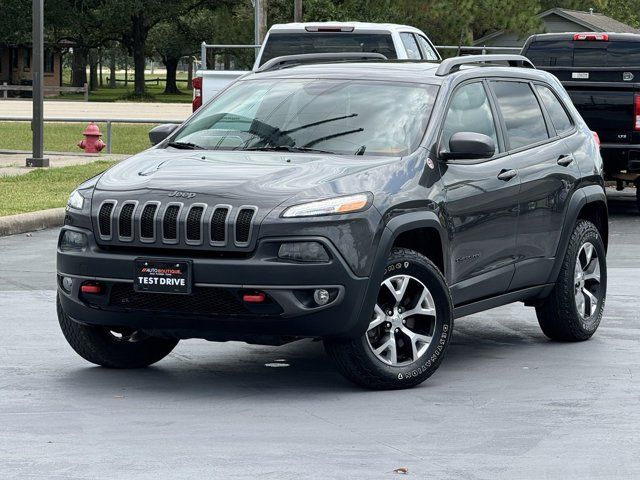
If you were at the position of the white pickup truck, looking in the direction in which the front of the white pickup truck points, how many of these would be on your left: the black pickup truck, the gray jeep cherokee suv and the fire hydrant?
1

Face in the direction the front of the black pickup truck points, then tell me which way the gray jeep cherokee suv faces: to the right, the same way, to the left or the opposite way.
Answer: the opposite way

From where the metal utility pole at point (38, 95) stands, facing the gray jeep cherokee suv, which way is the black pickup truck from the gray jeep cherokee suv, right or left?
left

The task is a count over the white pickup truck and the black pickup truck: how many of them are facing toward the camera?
0

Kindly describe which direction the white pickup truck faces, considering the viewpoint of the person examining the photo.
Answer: facing away from the viewer and to the right of the viewer

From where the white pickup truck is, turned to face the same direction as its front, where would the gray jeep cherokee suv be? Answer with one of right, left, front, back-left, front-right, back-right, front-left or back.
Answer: back-right

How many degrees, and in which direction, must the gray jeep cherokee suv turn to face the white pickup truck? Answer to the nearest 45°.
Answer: approximately 135° to its right

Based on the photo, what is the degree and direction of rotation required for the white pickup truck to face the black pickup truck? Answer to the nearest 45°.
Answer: approximately 90° to its right

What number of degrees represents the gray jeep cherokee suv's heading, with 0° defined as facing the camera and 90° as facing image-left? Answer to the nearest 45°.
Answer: approximately 45°

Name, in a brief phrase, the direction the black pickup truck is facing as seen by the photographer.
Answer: facing away from the viewer and to the right of the viewer
